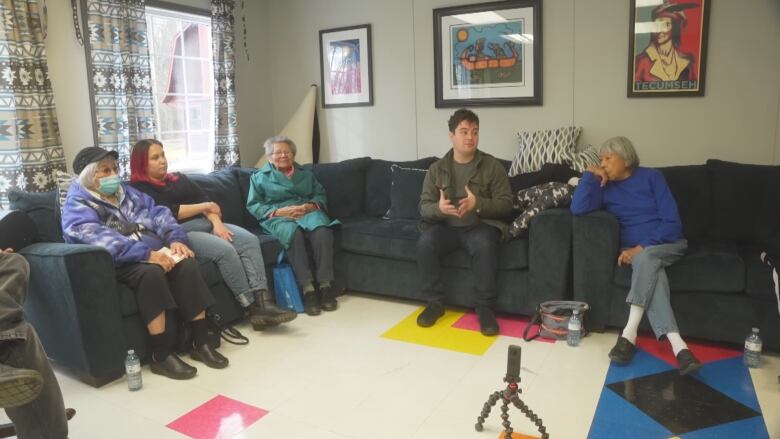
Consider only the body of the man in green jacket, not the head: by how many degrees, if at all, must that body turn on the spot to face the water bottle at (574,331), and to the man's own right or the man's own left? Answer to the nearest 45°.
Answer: approximately 45° to the man's own left

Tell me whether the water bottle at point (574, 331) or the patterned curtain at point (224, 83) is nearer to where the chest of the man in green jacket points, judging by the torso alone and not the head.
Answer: the water bottle

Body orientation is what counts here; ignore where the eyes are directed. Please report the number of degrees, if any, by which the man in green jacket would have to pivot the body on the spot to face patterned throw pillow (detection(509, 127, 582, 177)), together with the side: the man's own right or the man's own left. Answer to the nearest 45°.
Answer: approximately 135° to the man's own left

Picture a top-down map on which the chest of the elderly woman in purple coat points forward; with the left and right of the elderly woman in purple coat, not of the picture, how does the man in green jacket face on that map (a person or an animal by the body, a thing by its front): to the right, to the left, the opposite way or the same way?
to the right

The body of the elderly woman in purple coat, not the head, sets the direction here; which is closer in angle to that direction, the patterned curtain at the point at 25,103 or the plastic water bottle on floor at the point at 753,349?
the plastic water bottle on floor

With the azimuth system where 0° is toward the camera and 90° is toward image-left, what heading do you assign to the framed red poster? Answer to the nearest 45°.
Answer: approximately 0°

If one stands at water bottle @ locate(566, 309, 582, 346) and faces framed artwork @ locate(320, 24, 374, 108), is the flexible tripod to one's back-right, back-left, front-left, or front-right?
back-left

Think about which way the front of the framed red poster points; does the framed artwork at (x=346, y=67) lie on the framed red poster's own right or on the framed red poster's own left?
on the framed red poster's own right

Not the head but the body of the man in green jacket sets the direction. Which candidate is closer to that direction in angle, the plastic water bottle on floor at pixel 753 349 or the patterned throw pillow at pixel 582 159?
the plastic water bottle on floor

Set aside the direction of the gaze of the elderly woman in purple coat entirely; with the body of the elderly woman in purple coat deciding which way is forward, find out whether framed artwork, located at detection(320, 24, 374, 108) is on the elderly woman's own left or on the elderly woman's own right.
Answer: on the elderly woman's own left

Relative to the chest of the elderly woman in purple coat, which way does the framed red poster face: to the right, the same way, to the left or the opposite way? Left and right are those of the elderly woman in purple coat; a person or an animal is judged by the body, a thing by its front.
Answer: to the right
